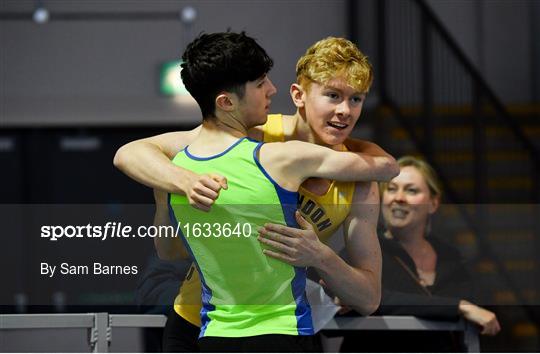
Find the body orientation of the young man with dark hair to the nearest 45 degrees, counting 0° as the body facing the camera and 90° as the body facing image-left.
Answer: approximately 225°

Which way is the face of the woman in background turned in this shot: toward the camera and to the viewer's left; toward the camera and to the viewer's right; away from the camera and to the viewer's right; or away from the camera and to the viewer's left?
toward the camera and to the viewer's left

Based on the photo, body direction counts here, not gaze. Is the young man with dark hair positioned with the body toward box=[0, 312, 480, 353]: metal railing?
no

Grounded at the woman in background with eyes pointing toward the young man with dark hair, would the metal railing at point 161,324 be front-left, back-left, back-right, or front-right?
front-right

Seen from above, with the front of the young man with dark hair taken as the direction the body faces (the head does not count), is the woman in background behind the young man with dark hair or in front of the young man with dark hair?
in front
